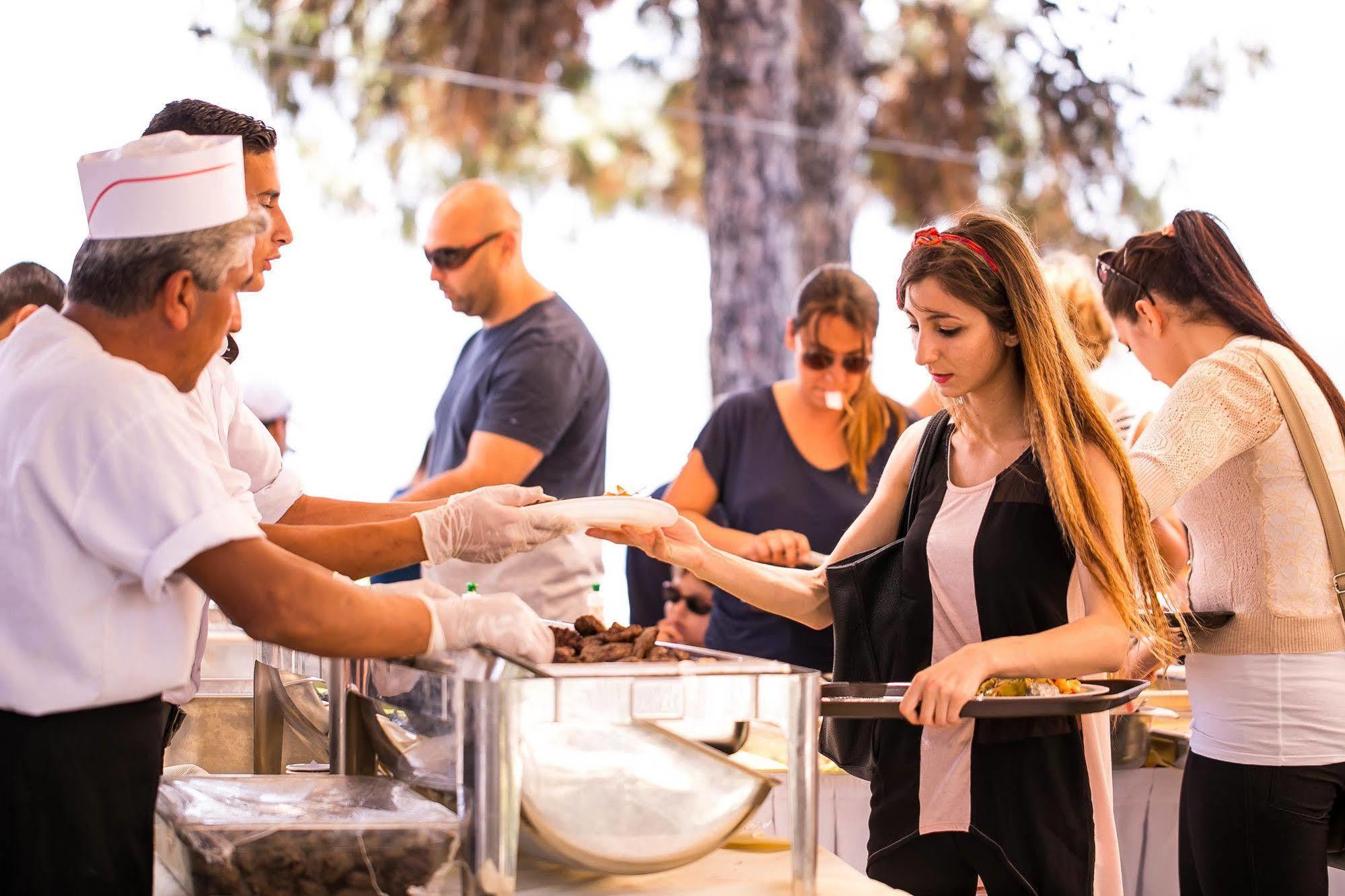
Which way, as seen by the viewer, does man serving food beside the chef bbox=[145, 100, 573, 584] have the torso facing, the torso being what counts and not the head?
to the viewer's right

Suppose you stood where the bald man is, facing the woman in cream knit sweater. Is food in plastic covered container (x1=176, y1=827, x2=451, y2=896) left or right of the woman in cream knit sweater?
right

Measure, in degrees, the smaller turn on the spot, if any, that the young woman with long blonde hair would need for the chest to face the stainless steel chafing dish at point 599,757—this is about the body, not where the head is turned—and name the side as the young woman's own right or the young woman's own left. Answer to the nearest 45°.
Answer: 0° — they already face it

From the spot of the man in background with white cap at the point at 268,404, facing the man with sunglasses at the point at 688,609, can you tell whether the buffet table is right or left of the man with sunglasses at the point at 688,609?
right

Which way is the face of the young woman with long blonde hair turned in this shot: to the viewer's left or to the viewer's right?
to the viewer's left
